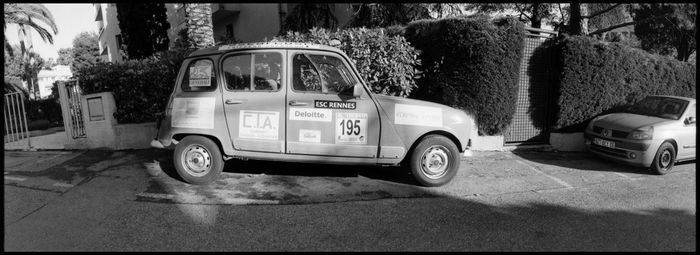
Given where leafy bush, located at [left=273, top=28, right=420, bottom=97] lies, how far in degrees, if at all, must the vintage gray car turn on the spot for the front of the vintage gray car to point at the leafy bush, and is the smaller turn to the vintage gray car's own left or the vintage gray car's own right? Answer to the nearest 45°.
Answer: approximately 45° to the vintage gray car's own left

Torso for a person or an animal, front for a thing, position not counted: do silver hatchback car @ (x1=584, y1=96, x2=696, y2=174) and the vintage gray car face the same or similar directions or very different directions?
very different directions

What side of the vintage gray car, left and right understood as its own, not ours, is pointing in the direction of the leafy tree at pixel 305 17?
left

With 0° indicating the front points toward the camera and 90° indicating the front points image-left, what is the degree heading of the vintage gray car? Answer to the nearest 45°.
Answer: approximately 270°

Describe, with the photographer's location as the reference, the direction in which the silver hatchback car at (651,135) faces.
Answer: facing the viewer and to the left of the viewer

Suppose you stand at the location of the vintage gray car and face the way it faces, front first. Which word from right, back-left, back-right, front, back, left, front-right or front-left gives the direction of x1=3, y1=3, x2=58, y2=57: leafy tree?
back-left

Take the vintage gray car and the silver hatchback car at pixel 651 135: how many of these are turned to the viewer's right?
1

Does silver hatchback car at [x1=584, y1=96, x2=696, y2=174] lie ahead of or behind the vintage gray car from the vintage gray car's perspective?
ahead
